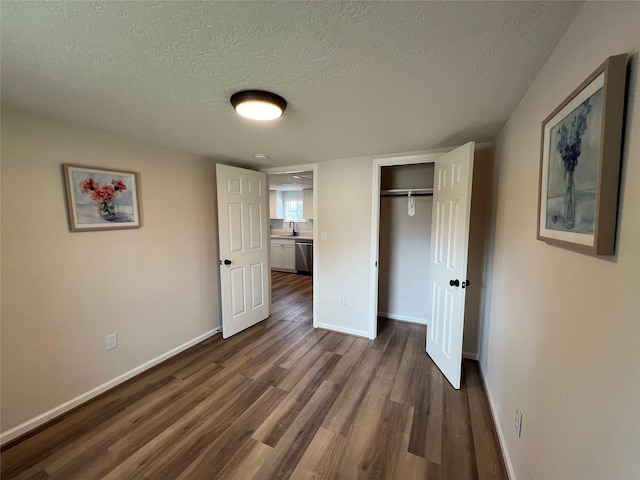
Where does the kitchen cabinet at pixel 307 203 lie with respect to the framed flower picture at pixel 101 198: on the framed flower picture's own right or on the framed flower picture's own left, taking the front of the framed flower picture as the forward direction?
on the framed flower picture's own left

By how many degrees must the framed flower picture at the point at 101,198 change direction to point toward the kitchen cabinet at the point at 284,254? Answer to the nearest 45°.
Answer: approximately 90° to its left

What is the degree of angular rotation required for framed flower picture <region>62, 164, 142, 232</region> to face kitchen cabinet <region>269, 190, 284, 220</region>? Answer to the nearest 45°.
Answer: approximately 90° to its left

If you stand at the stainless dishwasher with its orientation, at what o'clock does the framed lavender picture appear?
The framed lavender picture is roughly at 10 o'clock from the stainless dishwasher.

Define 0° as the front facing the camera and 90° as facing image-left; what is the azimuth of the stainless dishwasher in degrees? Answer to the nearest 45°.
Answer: approximately 45°

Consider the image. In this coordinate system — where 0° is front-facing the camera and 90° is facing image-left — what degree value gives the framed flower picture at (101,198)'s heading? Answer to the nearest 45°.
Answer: approximately 315°

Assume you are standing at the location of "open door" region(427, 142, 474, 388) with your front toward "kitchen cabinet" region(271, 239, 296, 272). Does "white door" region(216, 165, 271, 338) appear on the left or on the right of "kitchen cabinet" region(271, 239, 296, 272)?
left

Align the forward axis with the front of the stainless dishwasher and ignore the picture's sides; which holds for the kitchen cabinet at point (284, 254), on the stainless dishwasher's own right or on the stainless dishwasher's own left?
on the stainless dishwasher's own right

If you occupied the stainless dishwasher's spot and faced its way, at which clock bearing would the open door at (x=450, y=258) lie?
The open door is roughly at 10 o'clock from the stainless dishwasher.
